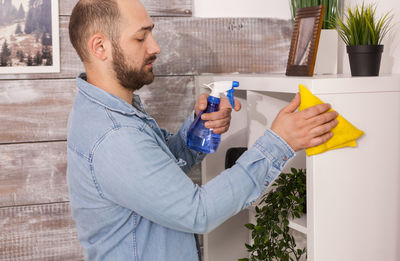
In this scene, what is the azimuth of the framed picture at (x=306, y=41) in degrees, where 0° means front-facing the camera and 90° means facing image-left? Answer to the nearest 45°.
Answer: approximately 45°

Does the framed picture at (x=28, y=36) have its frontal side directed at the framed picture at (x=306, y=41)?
no

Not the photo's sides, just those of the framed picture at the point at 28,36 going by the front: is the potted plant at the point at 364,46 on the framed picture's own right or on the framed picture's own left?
on the framed picture's own left

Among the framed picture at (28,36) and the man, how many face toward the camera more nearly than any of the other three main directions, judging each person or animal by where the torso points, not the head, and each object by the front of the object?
1

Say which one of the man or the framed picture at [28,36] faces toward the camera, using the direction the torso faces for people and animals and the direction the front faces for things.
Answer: the framed picture

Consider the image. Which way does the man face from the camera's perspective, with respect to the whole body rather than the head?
to the viewer's right

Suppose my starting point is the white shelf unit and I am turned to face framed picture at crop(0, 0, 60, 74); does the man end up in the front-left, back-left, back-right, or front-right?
front-left

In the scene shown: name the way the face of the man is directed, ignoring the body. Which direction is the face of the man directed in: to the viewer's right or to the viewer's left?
to the viewer's right

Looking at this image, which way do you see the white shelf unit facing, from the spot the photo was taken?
facing the viewer and to the left of the viewer

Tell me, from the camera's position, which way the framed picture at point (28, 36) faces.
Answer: facing the viewer

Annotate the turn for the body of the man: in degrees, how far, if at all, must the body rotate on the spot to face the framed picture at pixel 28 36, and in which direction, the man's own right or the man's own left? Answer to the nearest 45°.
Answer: approximately 135° to the man's own left

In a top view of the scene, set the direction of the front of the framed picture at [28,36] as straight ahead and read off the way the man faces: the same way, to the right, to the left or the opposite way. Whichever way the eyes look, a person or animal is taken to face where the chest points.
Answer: to the left
